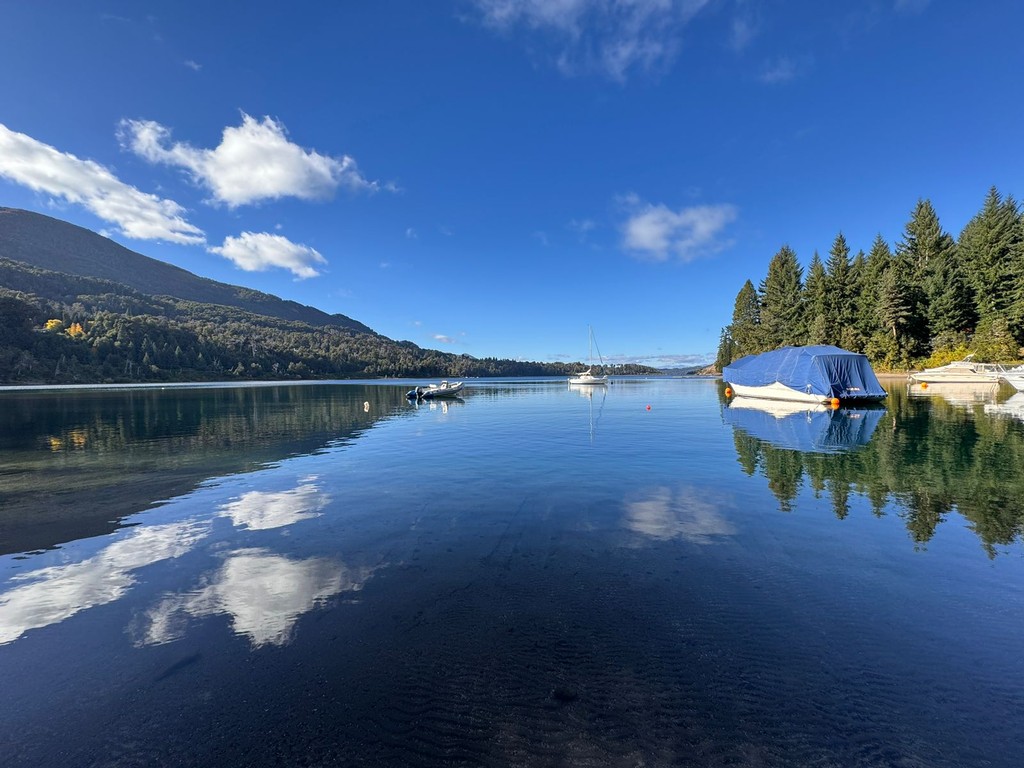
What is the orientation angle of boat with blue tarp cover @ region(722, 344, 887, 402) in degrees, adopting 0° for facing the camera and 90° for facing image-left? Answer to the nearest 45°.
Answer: approximately 135°
